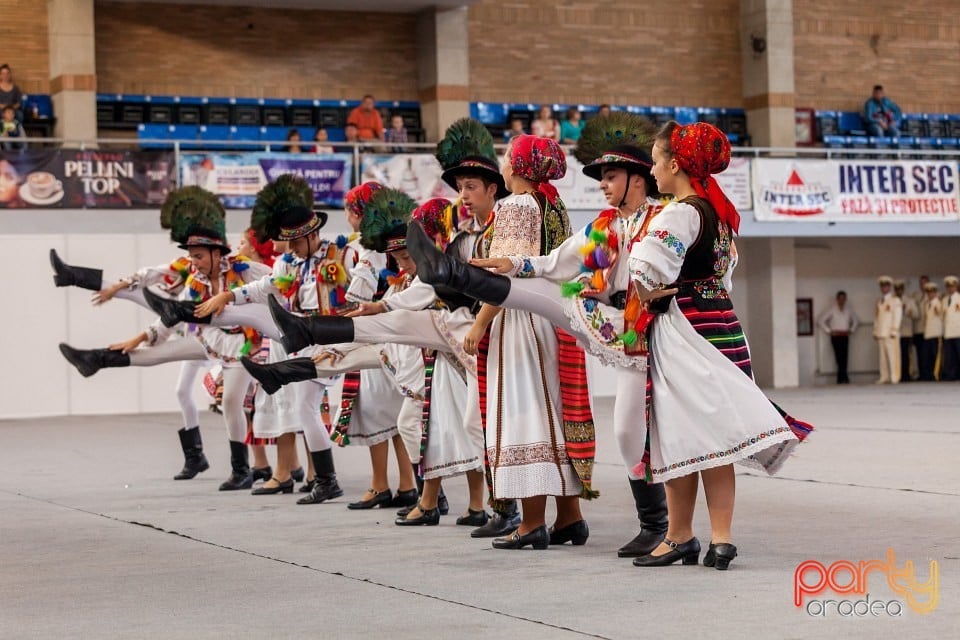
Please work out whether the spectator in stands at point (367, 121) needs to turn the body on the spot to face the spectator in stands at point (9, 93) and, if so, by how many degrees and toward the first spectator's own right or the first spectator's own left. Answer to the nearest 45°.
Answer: approximately 90° to the first spectator's own right

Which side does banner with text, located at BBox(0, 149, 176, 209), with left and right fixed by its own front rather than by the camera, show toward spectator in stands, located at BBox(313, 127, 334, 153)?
left

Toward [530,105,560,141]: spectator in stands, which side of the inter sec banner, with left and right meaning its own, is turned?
right

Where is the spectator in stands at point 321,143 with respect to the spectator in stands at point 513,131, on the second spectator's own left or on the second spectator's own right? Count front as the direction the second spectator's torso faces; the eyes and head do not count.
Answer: on the second spectator's own right

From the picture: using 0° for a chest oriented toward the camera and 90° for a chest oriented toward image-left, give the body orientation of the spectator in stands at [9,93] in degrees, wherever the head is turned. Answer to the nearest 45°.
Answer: approximately 0°

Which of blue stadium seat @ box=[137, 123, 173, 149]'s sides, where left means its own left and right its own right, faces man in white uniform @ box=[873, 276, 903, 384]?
left
